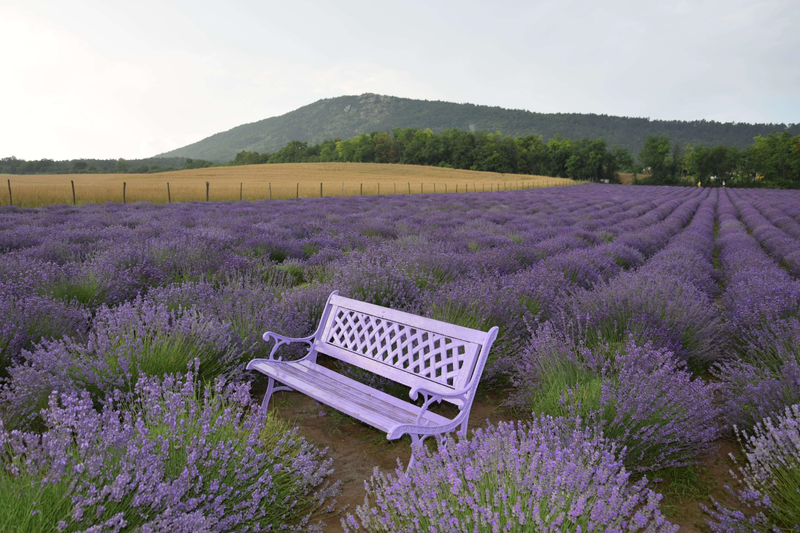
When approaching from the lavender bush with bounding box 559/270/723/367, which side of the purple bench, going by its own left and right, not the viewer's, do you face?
back

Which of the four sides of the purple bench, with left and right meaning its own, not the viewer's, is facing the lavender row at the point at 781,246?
back

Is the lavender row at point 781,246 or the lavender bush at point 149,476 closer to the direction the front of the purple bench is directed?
the lavender bush

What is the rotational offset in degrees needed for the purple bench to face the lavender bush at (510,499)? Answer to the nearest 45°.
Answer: approximately 45° to its left

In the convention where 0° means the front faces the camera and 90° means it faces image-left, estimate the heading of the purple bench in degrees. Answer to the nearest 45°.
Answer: approximately 45°

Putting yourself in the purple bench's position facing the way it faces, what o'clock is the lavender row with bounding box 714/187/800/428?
The lavender row is roughly at 7 o'clock from the purple bench.

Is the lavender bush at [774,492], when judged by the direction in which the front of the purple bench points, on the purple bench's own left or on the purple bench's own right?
on the purple bench's own left

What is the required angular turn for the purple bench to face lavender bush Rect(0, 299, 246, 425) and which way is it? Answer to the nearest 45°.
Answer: approximately 45° to its right
